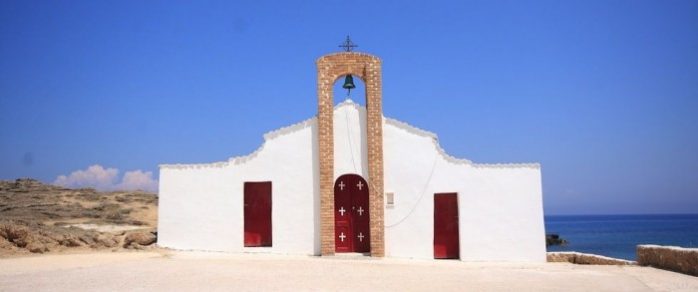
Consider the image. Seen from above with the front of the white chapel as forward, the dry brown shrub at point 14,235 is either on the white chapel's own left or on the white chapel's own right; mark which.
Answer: on the white chapel's own right

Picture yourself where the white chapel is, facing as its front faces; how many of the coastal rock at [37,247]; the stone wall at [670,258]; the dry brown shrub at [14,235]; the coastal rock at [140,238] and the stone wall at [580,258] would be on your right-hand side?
3

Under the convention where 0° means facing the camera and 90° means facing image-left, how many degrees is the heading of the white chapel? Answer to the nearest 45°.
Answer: approximately 0°

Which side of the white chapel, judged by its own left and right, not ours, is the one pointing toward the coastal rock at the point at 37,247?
right

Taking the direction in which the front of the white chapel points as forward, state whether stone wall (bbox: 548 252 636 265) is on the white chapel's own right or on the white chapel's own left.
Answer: on the white chapel's own left

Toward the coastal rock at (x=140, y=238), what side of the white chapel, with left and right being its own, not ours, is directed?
right

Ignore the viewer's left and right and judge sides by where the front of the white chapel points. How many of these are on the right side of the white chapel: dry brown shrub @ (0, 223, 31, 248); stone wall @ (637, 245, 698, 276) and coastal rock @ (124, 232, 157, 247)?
2

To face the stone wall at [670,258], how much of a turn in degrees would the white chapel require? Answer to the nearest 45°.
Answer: approximately 45° to its left
